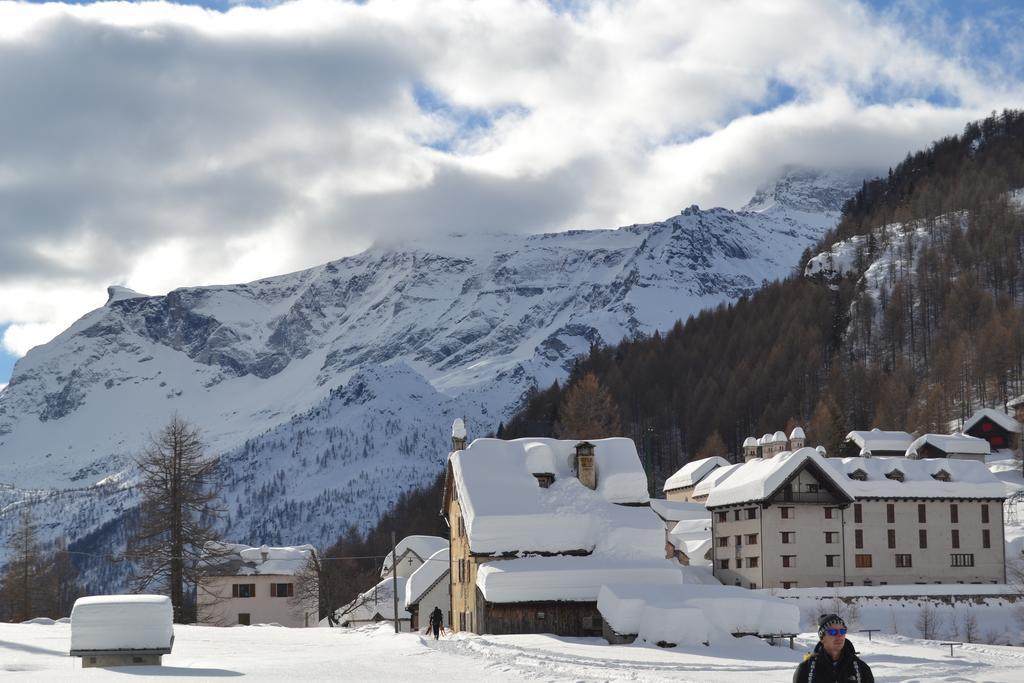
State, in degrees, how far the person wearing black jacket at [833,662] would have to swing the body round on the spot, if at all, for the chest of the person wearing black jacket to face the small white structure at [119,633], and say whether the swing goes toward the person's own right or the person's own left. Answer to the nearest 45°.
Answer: approximately 135° to the person's own right

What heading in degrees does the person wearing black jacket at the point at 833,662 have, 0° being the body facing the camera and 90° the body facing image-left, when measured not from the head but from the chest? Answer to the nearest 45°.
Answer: approximately 0°
